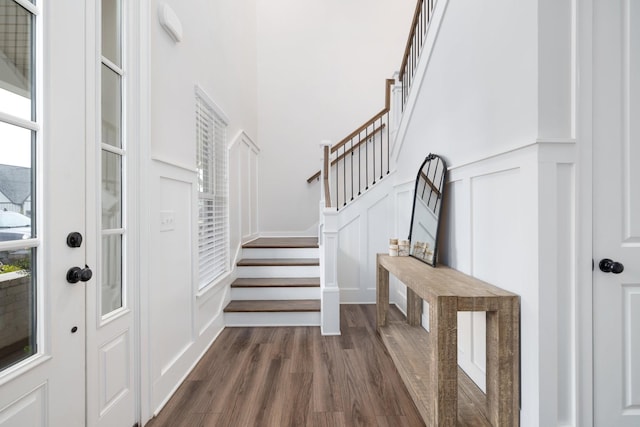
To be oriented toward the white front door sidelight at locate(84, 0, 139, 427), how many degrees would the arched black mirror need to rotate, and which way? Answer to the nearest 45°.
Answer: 0° — it already faces it

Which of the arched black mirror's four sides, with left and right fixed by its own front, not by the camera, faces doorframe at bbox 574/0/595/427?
left

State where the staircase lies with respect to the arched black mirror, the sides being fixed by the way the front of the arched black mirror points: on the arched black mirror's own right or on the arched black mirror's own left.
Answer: on the arched black mirror's own right

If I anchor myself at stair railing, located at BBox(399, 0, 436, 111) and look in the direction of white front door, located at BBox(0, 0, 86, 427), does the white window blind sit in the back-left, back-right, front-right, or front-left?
front-right

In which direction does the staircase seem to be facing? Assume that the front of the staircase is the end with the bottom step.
toward the camera

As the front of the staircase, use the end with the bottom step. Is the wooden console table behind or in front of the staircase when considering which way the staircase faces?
in front

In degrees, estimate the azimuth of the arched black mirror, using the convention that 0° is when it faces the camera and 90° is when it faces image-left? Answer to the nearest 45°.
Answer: approximately 45°

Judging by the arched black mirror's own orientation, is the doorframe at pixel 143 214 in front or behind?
in front

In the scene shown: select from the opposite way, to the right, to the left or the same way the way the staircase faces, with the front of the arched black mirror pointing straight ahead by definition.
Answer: to the left

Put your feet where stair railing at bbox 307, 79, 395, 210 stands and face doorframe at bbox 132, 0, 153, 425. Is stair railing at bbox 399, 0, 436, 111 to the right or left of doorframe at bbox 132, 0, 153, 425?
left

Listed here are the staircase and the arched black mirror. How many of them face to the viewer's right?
0

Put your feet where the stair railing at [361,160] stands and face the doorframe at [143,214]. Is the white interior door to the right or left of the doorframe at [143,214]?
left

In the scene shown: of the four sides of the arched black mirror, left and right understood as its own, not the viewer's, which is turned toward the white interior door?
left

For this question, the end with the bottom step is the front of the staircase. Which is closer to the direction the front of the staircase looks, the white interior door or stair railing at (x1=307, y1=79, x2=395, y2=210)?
the white interior door

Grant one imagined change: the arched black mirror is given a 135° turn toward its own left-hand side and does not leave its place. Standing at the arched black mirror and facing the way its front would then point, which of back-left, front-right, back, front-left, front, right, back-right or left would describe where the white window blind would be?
back

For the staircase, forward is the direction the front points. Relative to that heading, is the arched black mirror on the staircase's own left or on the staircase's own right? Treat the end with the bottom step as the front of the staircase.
on the staircase's own left
